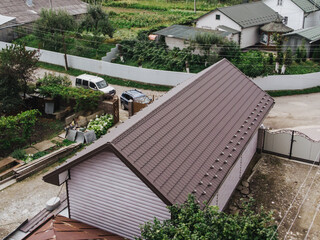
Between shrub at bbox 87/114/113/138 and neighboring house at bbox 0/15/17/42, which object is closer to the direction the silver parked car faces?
the shrub

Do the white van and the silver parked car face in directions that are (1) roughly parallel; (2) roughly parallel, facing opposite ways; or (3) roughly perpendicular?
roughly parallel

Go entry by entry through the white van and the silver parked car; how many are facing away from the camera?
0

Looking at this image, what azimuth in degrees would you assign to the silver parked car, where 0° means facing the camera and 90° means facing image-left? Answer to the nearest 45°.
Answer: approximately 315°

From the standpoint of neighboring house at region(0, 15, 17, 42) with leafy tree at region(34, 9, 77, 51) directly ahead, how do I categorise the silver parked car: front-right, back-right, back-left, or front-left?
front-right

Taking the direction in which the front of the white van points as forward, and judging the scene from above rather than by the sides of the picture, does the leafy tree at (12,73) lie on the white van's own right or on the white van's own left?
on the white van's own right
